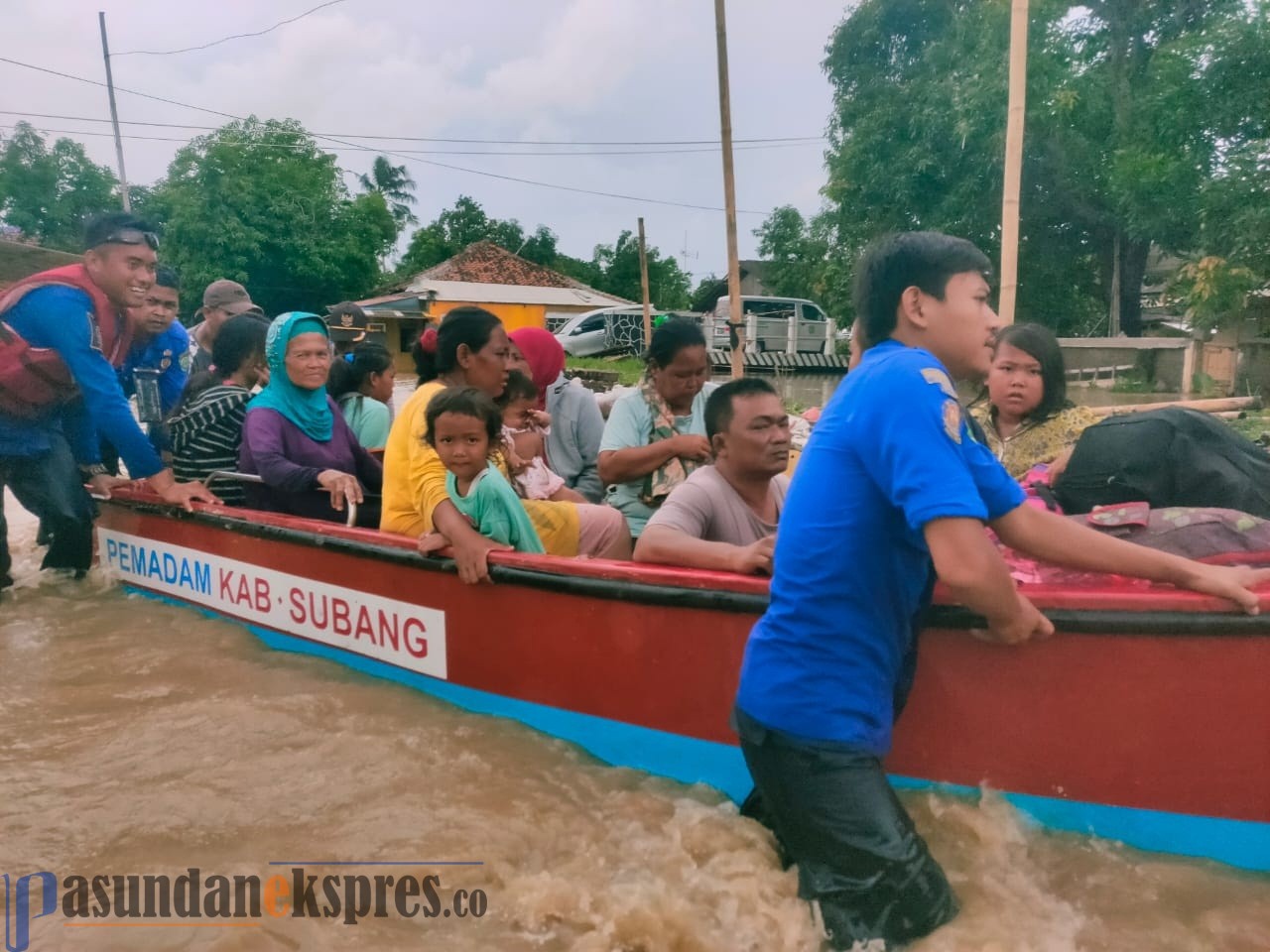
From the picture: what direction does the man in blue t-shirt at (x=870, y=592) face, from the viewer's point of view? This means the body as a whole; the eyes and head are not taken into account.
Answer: to the viewer's right

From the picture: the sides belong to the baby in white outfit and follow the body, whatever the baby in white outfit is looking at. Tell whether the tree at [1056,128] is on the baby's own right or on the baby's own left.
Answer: on the baby's own left

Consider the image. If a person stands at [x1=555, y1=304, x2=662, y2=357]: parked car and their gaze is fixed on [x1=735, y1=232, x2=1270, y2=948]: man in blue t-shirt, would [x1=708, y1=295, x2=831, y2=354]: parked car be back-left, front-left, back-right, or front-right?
front-left

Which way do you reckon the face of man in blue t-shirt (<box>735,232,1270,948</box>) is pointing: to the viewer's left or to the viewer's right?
to the viewer's right

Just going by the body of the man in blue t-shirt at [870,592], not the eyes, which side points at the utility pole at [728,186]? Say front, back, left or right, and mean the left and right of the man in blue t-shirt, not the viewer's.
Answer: left

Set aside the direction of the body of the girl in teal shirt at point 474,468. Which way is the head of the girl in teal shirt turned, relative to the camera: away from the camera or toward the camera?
toward the camera

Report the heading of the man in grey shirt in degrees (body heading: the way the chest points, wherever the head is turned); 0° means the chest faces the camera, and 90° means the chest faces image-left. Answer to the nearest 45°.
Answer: approximately 315°

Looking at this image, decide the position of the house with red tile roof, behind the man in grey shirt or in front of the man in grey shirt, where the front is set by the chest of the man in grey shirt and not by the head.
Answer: behind

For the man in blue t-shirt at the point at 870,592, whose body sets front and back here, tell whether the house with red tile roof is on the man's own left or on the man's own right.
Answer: on the man's own left

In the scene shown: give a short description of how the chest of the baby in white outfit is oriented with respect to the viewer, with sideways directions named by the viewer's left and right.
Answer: facing the viewer and to the right of the viewer

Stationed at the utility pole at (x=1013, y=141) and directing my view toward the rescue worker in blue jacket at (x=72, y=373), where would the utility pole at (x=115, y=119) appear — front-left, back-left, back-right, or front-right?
front-right

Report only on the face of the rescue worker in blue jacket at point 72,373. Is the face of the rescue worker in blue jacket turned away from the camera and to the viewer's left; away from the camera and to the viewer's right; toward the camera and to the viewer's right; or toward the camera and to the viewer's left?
toward the camera and to the viewer's right

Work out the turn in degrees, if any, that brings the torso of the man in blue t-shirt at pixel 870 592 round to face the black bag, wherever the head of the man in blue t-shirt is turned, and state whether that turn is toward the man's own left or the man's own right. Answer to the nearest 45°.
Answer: approximately 45° to the man's own left

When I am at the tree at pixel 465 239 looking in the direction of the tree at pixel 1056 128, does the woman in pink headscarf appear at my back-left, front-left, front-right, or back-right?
front-right

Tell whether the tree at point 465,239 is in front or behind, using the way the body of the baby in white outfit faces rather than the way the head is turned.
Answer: behind
